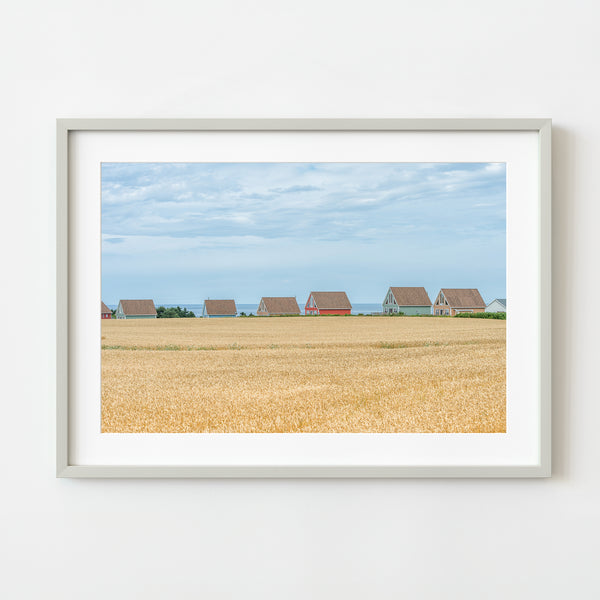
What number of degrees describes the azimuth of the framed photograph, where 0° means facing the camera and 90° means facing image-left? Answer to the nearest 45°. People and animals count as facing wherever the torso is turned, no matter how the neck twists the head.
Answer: approximately 0°
